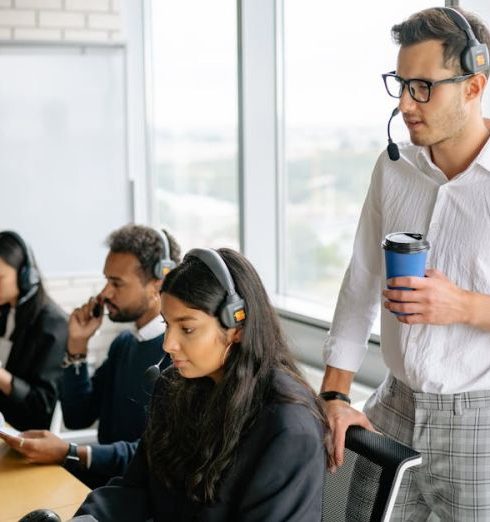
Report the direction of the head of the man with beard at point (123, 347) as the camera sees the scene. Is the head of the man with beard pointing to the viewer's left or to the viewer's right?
to the viewer's left

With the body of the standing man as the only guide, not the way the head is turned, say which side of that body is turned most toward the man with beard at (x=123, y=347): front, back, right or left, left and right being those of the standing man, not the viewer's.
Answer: right

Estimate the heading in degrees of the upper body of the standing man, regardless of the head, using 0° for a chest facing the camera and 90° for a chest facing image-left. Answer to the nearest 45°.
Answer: approximately 45°

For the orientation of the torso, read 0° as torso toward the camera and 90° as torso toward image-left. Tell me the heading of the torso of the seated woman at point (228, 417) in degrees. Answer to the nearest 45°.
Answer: approximately 45°

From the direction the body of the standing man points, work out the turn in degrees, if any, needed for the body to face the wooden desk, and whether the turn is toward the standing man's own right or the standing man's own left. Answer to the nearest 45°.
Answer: approximately 45° to the standing man's own right
